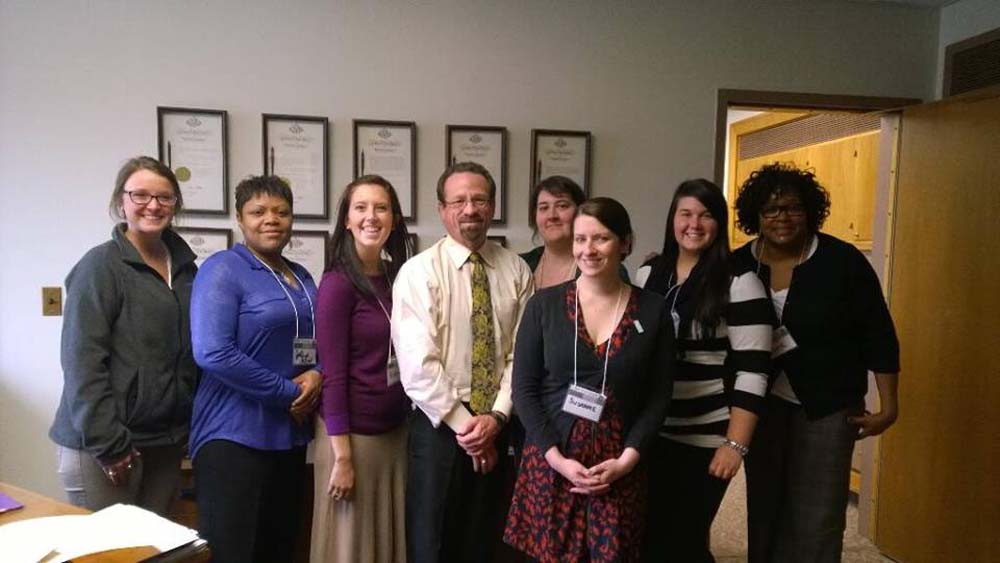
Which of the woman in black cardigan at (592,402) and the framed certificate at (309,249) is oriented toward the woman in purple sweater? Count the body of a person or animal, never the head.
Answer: the framed certificate

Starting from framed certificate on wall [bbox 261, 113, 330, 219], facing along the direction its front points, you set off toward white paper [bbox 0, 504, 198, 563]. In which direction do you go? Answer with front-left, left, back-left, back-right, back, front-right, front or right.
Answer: front

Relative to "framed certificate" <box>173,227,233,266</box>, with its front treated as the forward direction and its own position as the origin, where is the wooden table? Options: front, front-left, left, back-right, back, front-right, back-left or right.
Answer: front

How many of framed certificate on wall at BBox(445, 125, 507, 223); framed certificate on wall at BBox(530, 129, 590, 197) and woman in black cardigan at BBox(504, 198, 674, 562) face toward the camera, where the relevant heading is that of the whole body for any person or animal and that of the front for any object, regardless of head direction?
3

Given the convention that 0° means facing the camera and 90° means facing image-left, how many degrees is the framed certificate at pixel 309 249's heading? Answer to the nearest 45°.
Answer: approximately 0°

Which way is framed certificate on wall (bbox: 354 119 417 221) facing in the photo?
toward the camera

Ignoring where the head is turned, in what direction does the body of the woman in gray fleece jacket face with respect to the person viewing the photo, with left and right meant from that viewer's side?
facing the viewer and to the right of the viewer

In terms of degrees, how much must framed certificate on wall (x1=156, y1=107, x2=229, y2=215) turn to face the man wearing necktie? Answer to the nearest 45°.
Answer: approximately 45° to its left

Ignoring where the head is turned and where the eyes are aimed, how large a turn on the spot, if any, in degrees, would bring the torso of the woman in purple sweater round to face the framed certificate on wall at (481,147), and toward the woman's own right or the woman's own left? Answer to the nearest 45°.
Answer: approximately 90° to the woman's own left

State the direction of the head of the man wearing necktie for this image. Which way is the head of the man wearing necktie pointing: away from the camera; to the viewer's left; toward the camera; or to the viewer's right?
toward the camera

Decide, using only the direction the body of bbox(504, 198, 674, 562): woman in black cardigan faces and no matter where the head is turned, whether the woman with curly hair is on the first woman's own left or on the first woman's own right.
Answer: on the first woman's own left

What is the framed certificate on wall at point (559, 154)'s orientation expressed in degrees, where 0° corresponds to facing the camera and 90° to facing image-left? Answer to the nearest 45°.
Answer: approximately 0°

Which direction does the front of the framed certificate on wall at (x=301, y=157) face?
toward the camera

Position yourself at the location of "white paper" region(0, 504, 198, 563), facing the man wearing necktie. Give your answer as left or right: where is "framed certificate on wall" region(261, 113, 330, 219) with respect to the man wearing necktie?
left
